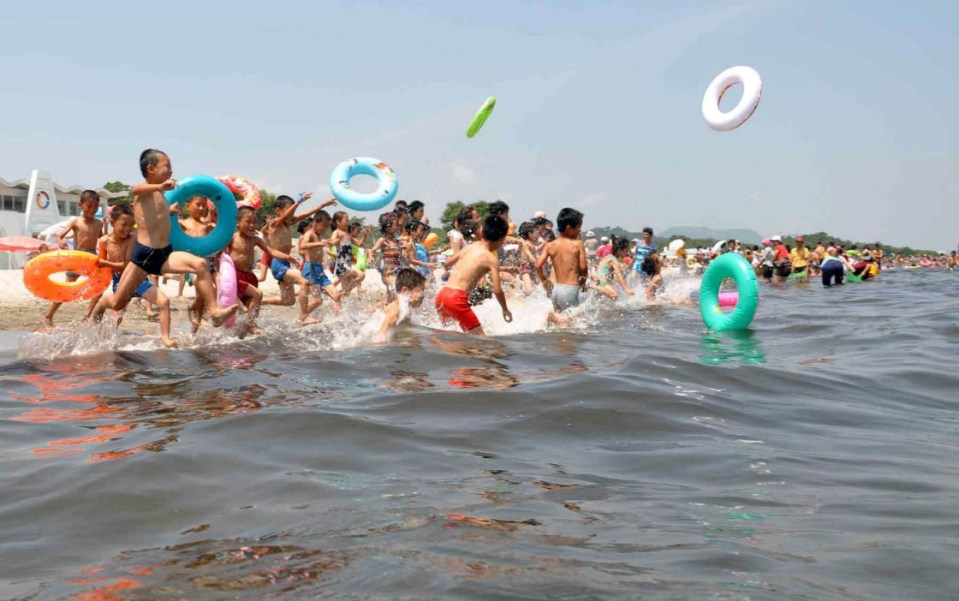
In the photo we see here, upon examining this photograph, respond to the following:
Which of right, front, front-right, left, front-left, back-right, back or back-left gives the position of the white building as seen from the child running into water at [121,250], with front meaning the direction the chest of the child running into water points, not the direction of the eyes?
back-left

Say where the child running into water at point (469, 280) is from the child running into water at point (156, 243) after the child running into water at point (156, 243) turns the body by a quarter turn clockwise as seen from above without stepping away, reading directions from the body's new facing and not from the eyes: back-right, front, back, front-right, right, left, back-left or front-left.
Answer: left

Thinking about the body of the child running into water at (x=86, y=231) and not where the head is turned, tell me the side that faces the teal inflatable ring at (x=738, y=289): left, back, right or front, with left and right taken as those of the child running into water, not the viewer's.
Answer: front

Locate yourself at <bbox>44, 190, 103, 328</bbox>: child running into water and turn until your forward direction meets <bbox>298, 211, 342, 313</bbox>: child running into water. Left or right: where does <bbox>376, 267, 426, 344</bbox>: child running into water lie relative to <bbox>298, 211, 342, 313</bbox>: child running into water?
right

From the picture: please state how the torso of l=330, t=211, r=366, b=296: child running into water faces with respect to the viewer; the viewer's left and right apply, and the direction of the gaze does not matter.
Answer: facing the viewer and to the right of the viewer

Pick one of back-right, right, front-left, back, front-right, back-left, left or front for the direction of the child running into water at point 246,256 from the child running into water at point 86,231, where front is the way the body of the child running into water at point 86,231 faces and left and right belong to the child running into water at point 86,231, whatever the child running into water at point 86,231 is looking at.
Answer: front

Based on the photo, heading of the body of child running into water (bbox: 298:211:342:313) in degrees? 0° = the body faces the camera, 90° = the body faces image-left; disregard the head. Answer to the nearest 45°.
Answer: approximately 315°

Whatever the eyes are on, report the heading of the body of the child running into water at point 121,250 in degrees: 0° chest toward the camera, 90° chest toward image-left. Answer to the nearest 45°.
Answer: approximately 315°

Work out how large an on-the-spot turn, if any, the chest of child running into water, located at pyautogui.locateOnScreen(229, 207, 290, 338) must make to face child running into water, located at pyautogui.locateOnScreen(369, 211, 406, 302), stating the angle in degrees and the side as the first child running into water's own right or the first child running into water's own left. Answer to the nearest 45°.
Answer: approximately 90° to the first child running into water's own left

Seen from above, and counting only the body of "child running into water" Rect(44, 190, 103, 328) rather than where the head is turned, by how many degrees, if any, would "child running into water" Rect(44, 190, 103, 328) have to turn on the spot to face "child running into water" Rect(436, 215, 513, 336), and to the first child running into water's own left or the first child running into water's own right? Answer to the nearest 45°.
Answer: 0° — they already face them

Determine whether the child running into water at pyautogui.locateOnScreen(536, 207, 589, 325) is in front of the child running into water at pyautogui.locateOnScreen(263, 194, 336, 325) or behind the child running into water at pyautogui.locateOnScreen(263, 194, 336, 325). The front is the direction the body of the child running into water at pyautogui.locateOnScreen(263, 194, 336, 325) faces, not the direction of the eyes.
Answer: in front

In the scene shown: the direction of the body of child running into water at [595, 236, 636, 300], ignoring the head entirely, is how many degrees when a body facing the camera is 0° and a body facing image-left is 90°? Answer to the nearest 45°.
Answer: approximately 270°

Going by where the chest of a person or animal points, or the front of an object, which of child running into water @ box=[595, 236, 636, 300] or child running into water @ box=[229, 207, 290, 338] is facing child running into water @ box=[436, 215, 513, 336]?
child running into water @ box=[229, 207, 290, 338]

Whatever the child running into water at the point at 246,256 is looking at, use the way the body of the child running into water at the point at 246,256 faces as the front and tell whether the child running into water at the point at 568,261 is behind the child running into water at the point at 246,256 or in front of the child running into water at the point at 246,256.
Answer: in front
